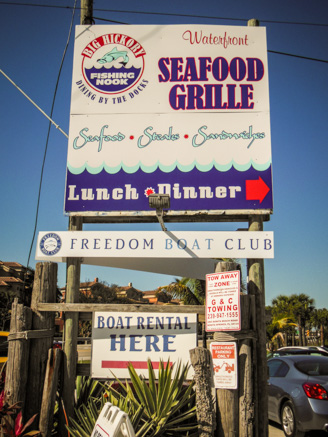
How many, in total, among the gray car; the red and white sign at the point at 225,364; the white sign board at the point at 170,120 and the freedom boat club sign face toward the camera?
3

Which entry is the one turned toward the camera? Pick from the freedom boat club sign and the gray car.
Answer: the freedom boat club sign

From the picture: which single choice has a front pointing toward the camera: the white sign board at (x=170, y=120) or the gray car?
the white sign board

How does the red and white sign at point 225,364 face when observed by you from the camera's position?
facing the viewer

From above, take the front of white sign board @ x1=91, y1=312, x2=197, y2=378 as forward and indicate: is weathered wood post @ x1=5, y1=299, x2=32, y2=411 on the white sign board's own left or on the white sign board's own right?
on the white sign board's own right

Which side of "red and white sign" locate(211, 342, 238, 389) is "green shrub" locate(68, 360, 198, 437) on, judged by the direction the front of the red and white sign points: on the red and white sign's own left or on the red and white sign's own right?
on the red and white sign's own right

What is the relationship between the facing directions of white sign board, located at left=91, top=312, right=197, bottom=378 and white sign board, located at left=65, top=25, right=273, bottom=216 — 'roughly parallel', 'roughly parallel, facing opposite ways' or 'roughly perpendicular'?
roughly parallel

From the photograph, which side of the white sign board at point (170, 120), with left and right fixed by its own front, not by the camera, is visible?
front

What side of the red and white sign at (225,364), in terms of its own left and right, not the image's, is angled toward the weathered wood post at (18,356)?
right

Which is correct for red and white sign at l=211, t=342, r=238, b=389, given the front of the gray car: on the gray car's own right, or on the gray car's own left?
on the gray car's own left

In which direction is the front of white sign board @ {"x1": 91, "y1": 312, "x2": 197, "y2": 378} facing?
toward the camera

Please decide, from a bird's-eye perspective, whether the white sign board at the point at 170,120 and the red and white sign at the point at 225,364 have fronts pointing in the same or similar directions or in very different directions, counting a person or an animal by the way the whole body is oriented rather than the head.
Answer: same or similar directions

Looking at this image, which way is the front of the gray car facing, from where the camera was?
facing away from the viewer and to the left of the viewer

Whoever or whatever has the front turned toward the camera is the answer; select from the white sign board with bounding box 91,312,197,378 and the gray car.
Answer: the white sign board

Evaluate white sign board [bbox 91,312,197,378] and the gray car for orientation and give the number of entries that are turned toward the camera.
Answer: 1

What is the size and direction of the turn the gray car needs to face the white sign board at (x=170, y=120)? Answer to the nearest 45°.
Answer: approximately 90° to its left

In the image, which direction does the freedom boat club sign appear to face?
toward the camera
